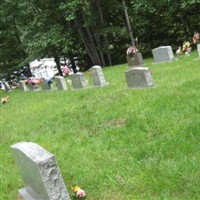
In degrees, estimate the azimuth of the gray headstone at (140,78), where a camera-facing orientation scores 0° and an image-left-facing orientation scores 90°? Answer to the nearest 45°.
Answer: approximately 45°

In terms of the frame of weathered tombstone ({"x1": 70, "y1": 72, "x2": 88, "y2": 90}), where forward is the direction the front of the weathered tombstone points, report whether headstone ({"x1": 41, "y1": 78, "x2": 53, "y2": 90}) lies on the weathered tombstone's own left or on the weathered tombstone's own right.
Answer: on the weathered tombstone's own right

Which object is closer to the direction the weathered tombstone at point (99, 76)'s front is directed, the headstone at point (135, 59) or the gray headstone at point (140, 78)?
the gray headstone

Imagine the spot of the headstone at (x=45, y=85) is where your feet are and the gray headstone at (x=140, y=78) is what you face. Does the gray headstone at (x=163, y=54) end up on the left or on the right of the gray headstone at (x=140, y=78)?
left

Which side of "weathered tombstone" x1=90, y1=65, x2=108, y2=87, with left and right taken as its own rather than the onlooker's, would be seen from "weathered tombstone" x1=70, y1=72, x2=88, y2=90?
right

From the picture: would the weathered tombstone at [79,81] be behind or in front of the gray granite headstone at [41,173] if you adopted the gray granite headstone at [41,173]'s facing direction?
behind
